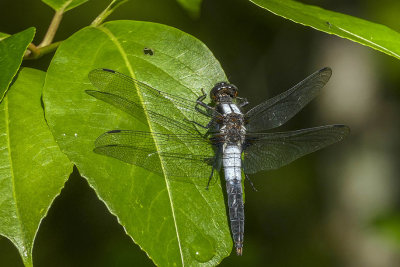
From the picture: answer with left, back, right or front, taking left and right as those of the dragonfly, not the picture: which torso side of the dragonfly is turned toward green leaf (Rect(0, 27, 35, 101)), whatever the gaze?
left

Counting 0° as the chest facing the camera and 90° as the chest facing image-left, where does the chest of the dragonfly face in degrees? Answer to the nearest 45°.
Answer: approximately 180°

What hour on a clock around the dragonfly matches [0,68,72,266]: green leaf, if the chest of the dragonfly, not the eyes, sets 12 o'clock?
The green leaf is roughly at 8 o'clock from the dragonfly.
